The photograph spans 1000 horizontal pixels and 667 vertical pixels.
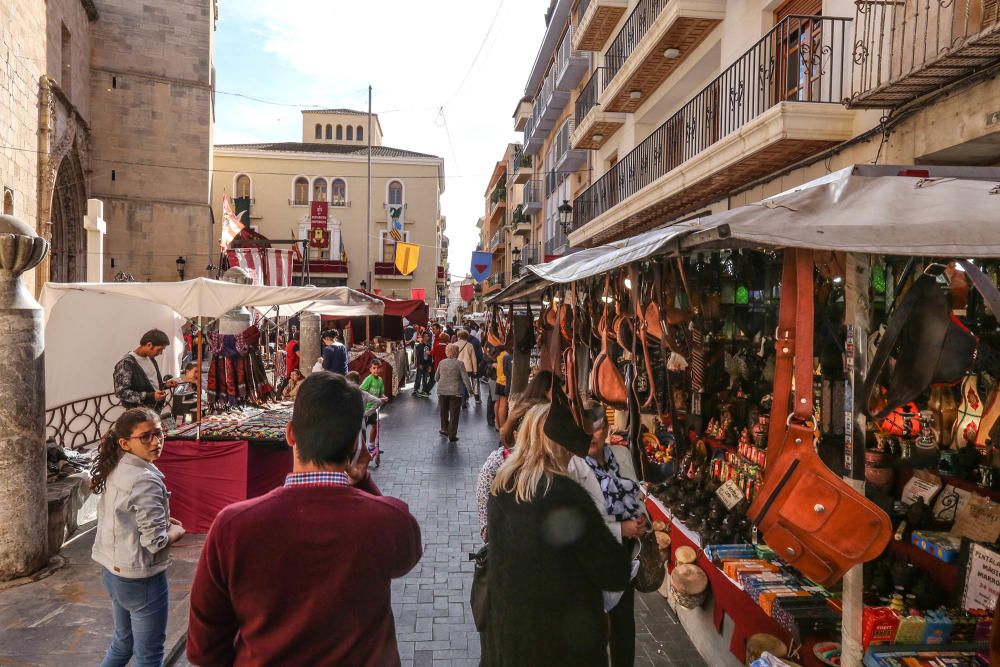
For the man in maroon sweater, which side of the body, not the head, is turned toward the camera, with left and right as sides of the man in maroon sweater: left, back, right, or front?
back

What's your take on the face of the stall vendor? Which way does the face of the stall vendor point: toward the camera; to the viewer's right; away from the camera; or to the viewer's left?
to the viewer's right

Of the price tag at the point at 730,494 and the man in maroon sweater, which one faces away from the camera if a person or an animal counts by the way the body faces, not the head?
the man in maroon sweater

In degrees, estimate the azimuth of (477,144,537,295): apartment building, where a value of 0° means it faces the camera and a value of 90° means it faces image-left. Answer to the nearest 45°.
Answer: approximately 45°

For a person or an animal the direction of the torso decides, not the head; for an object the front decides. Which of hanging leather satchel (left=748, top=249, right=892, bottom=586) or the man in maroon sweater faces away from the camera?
the man in maroon sweater

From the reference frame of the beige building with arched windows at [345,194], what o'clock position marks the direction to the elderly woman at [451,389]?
The elderly woman is roughly at 12 o'clock from the beige building with arched windows.

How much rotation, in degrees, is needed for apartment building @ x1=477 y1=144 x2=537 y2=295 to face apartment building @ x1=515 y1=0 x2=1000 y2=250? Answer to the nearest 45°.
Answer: approximately 45° to its left

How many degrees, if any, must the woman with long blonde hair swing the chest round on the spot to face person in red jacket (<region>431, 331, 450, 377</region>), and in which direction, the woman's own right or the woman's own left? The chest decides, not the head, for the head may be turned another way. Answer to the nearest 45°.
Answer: approximately 45° to the woman's own left

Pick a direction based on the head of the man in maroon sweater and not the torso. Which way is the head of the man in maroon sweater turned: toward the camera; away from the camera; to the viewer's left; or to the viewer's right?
away from the camera
